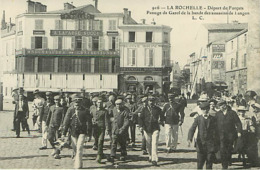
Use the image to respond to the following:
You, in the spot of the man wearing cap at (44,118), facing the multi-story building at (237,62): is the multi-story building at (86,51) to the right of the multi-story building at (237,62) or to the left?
left

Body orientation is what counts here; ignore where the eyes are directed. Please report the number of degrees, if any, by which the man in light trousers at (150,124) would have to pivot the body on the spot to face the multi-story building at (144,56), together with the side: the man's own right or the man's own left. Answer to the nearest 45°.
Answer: approximately 180°

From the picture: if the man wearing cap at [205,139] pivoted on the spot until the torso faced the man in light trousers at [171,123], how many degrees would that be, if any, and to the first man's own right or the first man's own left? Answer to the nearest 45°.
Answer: approximately 180°

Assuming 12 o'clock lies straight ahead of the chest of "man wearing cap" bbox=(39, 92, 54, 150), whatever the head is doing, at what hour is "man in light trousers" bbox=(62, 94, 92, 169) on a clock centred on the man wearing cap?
The man in light trousers is roughly at 10 o'clock from the man wearing cap.

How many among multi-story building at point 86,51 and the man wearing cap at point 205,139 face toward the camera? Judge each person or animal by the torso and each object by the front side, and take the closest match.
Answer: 2

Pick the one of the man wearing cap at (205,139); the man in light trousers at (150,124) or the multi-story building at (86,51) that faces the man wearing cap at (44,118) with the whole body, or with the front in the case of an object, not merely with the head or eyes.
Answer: the multi-story building

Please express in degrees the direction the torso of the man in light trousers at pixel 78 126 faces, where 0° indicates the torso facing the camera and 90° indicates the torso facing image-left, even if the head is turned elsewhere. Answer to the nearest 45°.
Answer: approximately 0°

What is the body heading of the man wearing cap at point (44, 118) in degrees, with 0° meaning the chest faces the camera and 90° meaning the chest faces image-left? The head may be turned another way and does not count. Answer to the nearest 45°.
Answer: approximately 45°

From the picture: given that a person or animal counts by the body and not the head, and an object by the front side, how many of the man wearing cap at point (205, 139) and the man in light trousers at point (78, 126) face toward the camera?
2

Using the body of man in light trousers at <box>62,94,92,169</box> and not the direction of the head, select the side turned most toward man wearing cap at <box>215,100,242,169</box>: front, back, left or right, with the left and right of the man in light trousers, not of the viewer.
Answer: left

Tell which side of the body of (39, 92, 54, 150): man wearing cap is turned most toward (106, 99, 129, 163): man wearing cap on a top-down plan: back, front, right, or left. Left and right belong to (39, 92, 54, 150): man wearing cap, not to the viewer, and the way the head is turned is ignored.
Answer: left

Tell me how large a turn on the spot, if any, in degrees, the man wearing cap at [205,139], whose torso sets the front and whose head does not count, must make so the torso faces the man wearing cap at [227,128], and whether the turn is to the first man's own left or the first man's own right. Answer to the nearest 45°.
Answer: approximately 135° to the first man's own left
